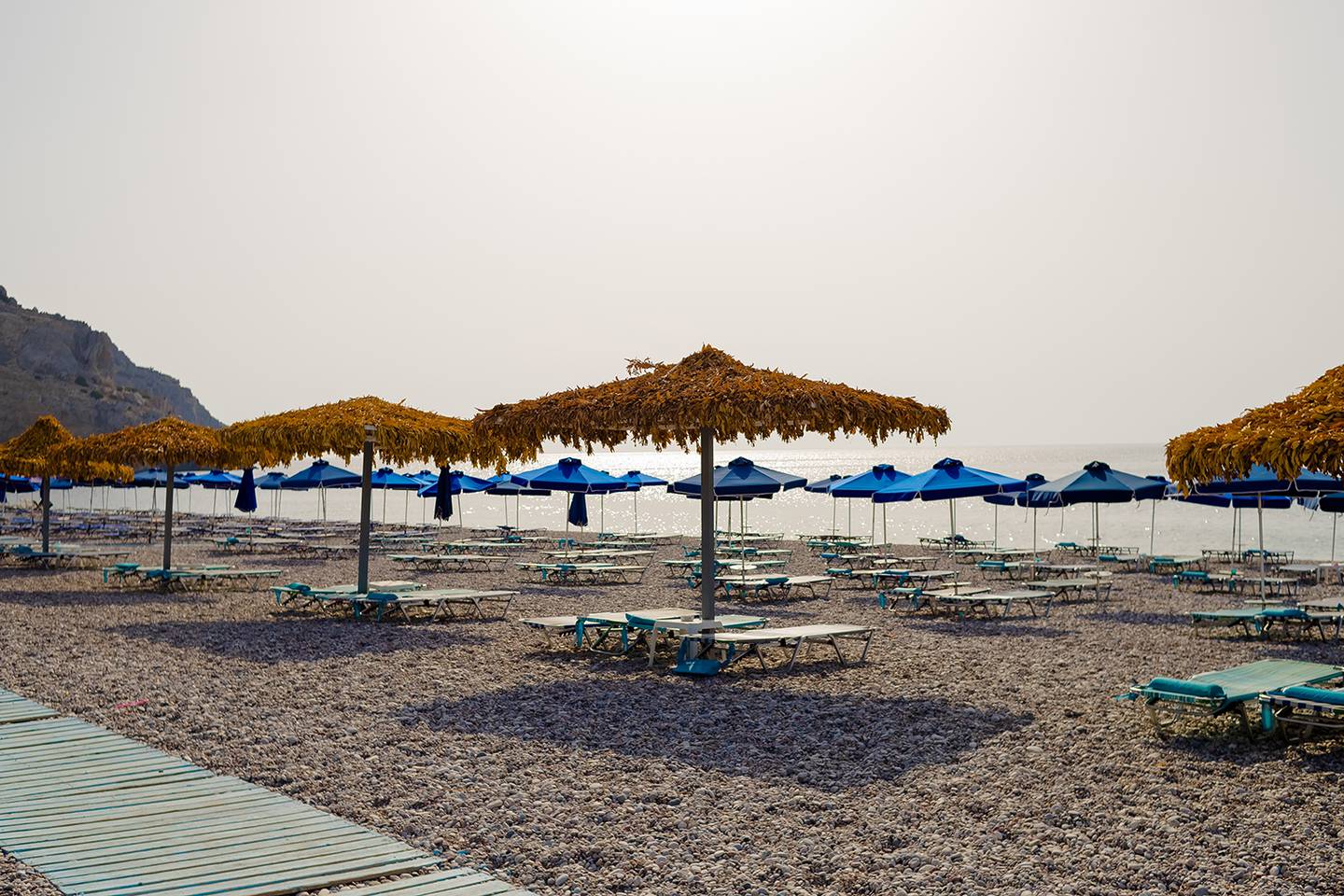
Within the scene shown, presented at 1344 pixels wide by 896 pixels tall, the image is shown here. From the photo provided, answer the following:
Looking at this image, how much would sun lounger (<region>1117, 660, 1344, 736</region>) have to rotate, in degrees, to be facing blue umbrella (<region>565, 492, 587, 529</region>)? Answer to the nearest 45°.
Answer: approximately 90° to its left

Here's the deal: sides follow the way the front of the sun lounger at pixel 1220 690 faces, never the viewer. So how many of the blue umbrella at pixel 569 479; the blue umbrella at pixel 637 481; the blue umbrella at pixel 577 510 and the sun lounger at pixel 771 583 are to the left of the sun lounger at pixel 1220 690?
4

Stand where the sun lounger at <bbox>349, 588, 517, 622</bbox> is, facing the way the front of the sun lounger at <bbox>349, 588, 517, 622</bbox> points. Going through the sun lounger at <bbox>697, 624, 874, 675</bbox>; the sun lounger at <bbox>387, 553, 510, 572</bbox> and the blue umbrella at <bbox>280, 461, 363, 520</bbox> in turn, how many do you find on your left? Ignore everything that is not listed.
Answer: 2

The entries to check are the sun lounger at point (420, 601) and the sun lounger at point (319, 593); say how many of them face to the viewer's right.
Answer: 2

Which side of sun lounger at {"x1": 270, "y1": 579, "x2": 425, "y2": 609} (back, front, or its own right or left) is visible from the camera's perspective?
right

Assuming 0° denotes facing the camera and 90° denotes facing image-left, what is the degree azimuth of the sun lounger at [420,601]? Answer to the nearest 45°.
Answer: approximately 270°

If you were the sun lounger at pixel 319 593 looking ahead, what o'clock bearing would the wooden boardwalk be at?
The wooden boardwalk is roughly at 3 o'clock from the sun lounger.

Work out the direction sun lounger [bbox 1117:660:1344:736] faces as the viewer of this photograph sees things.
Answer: facing away from the viewer and to the right of the viewer
